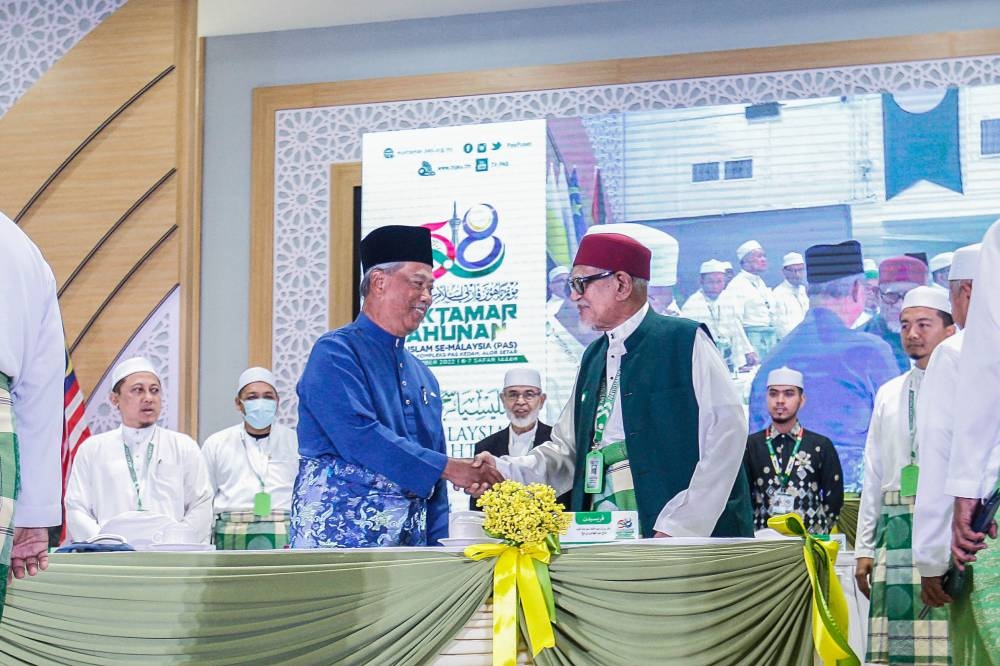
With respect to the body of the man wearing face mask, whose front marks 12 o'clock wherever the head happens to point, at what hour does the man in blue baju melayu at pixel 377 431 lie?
The man in blue baju melayu is roughly at 12 o'clock from the man wearing face mask.

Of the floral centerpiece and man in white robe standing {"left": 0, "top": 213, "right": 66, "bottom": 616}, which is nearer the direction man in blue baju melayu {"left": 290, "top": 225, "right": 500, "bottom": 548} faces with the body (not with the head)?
the floral centerpiece

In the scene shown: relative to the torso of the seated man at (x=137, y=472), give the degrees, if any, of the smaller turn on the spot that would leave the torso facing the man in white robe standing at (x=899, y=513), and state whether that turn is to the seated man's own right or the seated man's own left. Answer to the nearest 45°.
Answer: approximately 45° to the seated man's own left

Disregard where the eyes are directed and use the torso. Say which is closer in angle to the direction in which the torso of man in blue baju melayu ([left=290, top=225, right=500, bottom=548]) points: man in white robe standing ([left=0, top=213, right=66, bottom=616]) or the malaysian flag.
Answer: the man in white robe standing

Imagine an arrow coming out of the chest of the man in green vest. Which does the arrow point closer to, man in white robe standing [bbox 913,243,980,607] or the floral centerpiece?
the floral centerpiece

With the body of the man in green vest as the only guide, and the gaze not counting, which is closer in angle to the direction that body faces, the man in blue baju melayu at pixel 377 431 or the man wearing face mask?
the man in blue baju melayu

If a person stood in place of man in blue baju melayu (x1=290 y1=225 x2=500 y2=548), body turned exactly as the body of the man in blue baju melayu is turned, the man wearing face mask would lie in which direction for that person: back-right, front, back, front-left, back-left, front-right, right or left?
back-left

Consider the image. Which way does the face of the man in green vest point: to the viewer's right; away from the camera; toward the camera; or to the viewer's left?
to the viewer's left

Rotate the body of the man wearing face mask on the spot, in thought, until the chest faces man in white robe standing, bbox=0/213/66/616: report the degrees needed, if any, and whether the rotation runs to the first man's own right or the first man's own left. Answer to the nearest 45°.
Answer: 0° — they already face them

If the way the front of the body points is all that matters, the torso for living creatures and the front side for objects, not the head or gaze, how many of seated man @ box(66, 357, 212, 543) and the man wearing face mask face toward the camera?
2

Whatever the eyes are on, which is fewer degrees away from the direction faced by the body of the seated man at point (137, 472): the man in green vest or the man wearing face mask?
the man in green vest

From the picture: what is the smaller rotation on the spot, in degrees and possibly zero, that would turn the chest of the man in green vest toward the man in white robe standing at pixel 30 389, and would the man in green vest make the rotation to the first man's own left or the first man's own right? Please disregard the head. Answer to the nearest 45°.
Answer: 0° — they already face them
